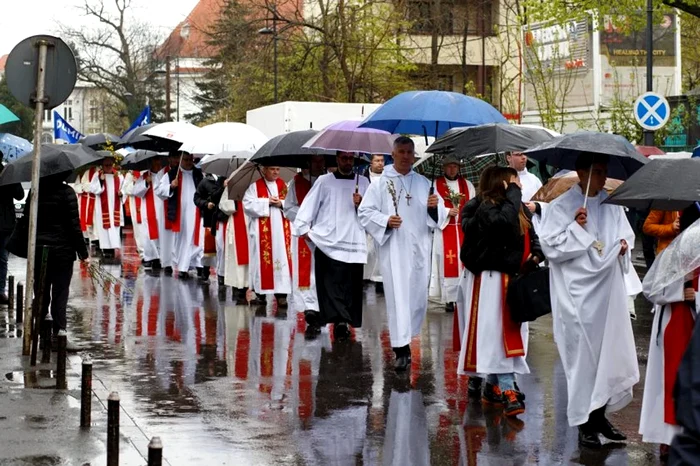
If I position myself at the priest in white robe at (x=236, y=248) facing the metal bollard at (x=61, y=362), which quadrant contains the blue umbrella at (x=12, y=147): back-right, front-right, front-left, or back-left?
back-right

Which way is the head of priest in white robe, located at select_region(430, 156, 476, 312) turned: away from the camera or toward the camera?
toward the camera

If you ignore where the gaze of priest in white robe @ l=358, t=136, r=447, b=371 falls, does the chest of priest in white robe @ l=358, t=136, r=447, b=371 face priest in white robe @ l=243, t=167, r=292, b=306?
no

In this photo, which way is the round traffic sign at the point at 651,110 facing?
toward the camera

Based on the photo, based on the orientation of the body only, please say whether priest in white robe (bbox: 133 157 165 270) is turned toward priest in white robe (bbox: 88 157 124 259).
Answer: no

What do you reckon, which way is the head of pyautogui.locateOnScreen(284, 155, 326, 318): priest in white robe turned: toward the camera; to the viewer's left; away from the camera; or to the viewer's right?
toward the camera

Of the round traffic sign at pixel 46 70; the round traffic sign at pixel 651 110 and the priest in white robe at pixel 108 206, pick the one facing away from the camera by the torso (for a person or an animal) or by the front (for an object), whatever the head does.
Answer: the round traffic sign at pixel 46 70

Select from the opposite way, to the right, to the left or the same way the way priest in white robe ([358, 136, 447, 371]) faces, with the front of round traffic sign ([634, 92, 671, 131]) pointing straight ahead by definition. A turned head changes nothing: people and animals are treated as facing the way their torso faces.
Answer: the same way

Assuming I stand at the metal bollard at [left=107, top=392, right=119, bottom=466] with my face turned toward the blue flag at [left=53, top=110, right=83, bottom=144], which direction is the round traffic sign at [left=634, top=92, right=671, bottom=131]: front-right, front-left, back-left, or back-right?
front-right

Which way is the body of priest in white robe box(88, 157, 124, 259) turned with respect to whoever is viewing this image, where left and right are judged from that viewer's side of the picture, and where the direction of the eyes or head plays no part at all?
facing the viewer

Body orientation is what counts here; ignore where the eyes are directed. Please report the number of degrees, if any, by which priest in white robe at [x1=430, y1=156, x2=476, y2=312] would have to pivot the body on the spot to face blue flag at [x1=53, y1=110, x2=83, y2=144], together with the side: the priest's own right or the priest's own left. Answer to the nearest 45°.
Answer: approximately 135° to the priest's own right

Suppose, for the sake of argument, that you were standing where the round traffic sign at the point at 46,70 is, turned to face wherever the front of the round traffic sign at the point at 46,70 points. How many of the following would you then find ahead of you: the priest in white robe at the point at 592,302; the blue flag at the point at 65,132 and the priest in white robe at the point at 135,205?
2

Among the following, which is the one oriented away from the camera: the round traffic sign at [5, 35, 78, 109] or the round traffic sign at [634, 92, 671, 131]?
the round traffic sign at [5, 35, 78, 109]

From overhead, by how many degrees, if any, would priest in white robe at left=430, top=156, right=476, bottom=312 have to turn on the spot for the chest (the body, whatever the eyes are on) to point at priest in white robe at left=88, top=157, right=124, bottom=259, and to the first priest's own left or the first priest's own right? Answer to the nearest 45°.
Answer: approximately 135° to the first priest's own right

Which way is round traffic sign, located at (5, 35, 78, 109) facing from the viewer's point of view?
away from the camera

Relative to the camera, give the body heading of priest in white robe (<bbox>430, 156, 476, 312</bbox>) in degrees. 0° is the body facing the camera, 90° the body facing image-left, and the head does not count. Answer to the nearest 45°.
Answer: approximately 0°

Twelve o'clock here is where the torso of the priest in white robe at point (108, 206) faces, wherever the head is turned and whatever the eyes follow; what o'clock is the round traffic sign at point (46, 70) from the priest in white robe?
The round traffic sign is roughly at 12 o'clock from the priest in white robe.
